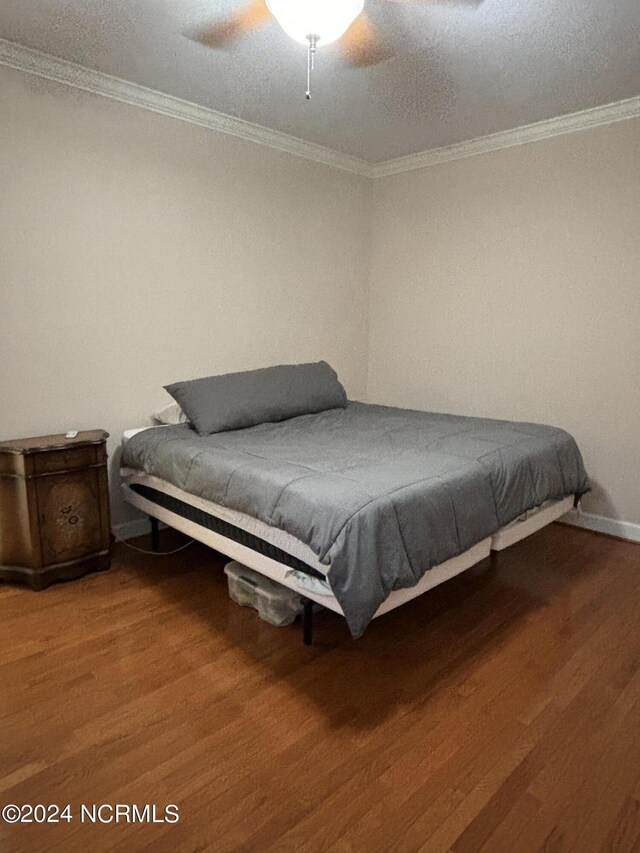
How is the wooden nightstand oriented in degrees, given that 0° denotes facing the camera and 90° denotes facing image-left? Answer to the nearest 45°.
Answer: approximately 315°

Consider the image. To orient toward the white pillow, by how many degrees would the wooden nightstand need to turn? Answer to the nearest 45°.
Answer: approximately 90° to its left

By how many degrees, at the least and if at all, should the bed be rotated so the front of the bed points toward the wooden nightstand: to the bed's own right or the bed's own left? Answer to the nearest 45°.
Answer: approximately 135° to the bed's own right

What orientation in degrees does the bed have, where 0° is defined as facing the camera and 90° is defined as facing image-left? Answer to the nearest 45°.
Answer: approximately 315°

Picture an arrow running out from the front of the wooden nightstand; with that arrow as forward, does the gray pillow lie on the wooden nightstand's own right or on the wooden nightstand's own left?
on the wooden nightstand's own left
